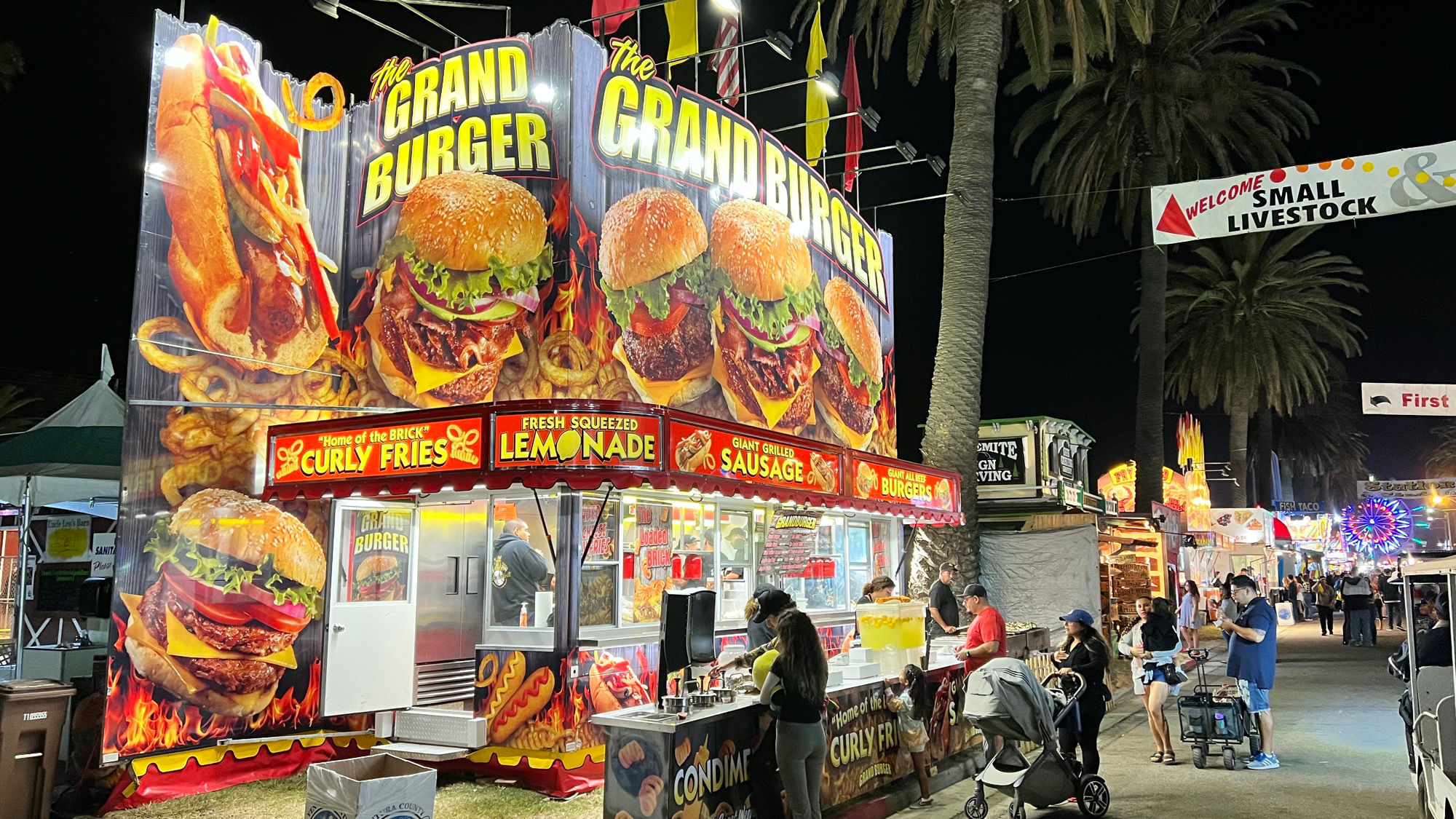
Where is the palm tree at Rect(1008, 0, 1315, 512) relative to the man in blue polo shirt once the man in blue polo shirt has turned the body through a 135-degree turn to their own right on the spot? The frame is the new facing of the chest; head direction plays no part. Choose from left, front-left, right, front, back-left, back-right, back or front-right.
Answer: front-left

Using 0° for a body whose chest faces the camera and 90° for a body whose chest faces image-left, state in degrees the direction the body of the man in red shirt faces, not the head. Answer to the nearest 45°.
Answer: approximately 90°

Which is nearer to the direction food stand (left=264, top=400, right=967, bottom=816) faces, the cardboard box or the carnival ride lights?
the cardboard box

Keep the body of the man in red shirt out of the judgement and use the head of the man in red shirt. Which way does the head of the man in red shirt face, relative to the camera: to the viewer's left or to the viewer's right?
to the viewer's left

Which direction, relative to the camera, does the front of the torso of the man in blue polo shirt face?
to the viewer's left

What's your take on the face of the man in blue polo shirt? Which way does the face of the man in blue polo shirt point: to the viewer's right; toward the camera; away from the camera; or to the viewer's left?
to the viewer's left

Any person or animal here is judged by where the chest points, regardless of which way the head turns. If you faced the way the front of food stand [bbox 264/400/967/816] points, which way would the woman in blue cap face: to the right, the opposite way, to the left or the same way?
the opposite way

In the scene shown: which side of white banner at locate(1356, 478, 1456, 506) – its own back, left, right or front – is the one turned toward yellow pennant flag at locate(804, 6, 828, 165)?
front

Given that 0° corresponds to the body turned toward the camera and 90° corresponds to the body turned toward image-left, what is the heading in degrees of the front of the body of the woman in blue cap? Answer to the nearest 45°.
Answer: approximately 90°

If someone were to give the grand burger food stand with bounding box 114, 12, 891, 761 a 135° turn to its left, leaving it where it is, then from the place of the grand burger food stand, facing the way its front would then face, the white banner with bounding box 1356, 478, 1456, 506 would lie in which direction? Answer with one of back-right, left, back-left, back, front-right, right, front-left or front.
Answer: front-right

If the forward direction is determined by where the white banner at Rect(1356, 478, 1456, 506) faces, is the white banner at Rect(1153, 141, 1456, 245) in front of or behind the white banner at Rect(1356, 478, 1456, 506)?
in front

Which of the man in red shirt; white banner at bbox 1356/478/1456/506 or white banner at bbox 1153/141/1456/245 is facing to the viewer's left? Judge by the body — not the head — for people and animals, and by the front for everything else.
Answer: the man in red shirt
